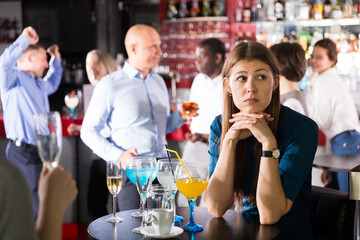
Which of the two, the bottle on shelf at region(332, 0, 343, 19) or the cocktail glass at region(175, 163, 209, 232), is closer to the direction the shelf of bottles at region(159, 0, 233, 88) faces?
the cocktail glass

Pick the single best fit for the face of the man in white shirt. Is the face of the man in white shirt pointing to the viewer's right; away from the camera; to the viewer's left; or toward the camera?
to the viewer's left

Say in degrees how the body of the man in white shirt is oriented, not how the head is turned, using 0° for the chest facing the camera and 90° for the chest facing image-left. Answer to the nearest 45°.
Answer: approximately 45°

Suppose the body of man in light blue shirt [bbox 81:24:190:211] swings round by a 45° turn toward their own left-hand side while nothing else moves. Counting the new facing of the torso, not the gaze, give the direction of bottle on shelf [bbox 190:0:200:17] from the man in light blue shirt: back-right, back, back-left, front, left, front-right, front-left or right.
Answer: left

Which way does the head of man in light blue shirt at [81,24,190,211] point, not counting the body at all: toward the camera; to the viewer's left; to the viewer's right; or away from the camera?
to the viewer's right

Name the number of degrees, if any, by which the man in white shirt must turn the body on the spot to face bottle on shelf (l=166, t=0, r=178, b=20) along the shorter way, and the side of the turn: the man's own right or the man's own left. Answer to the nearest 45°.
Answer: approximately 135° to the man's own right

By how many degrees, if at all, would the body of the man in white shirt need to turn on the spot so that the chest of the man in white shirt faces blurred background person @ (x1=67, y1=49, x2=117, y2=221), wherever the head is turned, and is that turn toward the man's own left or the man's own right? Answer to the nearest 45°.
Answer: approximately 45° to the man's own right

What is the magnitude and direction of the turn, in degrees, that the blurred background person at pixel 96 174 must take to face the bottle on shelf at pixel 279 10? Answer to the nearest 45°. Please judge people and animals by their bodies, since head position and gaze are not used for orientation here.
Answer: approximately 180°

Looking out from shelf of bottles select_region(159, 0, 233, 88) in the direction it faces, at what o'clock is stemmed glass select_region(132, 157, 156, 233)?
The stemmed glass is roughly at 12 o'clock from the shelf of bottles.

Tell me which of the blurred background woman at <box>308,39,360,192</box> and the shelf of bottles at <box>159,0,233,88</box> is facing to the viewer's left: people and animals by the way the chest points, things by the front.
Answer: the blurred background woman
